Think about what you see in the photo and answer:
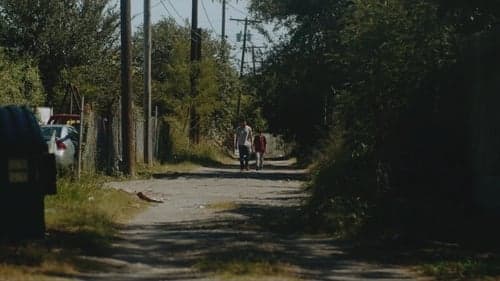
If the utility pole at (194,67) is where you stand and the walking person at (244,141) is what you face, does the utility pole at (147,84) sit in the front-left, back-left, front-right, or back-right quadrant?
front-right

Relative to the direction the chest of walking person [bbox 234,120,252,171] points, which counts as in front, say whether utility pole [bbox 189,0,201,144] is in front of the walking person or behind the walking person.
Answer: behind

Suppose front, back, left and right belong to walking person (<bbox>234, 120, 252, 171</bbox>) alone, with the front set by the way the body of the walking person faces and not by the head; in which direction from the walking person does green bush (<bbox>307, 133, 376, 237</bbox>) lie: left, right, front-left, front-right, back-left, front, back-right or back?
front

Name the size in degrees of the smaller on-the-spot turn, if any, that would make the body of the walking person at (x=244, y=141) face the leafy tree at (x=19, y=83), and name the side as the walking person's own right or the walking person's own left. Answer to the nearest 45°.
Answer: approximately 90° to the walking person's own right

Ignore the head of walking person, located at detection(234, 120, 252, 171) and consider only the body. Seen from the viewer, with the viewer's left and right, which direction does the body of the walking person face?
facing the viewer

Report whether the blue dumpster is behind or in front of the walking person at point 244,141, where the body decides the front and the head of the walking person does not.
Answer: in front

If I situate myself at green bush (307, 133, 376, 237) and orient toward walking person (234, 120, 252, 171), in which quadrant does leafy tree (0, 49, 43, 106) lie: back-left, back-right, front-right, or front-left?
front-left
